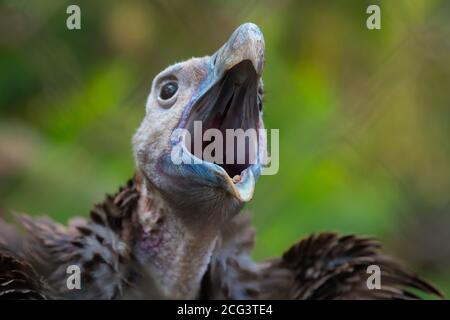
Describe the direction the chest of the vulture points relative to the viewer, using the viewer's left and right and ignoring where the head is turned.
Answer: facing the viewer and to the right of the viewer
